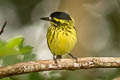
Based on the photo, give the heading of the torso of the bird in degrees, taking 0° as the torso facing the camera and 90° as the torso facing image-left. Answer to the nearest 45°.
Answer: approximately 0°
